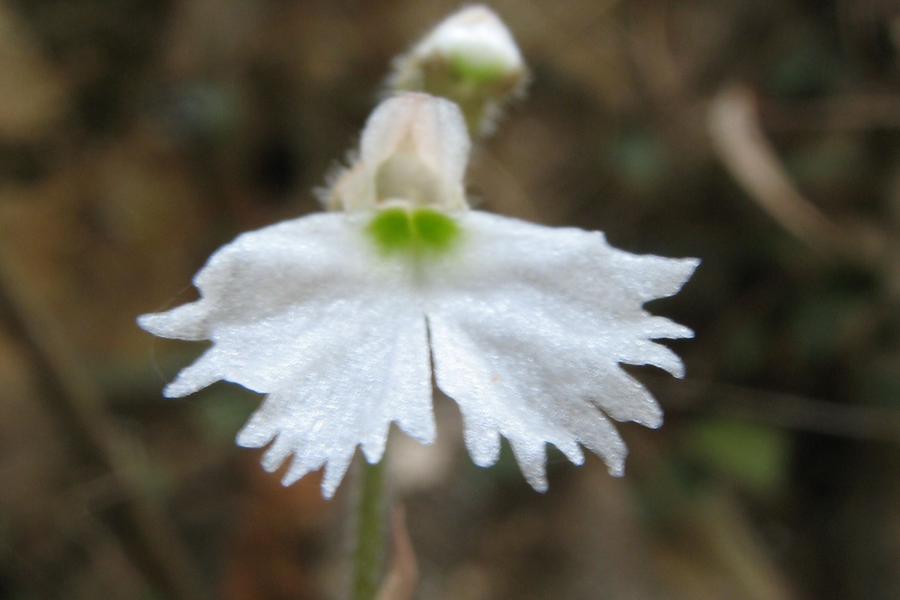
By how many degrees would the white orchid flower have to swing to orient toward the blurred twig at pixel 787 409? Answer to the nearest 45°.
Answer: approximately 135° to its left

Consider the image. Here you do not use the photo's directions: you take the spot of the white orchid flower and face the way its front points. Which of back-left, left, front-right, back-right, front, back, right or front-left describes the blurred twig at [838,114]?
back-left

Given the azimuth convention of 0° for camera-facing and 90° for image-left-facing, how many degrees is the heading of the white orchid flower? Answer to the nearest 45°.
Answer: approximately 0°

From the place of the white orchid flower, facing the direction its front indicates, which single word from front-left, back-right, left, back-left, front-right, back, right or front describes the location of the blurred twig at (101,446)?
back-right
